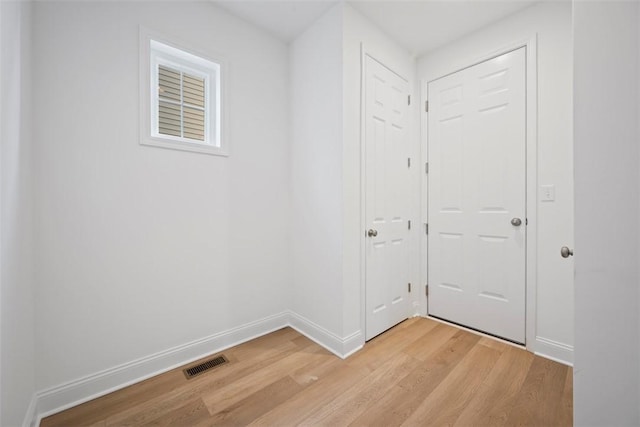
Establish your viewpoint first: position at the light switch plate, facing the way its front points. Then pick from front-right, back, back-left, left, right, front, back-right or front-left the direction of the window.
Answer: front-right

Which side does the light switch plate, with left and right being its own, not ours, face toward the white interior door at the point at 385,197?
right

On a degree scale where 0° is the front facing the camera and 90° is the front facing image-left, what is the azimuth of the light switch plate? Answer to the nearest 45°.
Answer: approximately 0°

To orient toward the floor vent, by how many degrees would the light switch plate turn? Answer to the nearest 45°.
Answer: approximately 45° to its right
